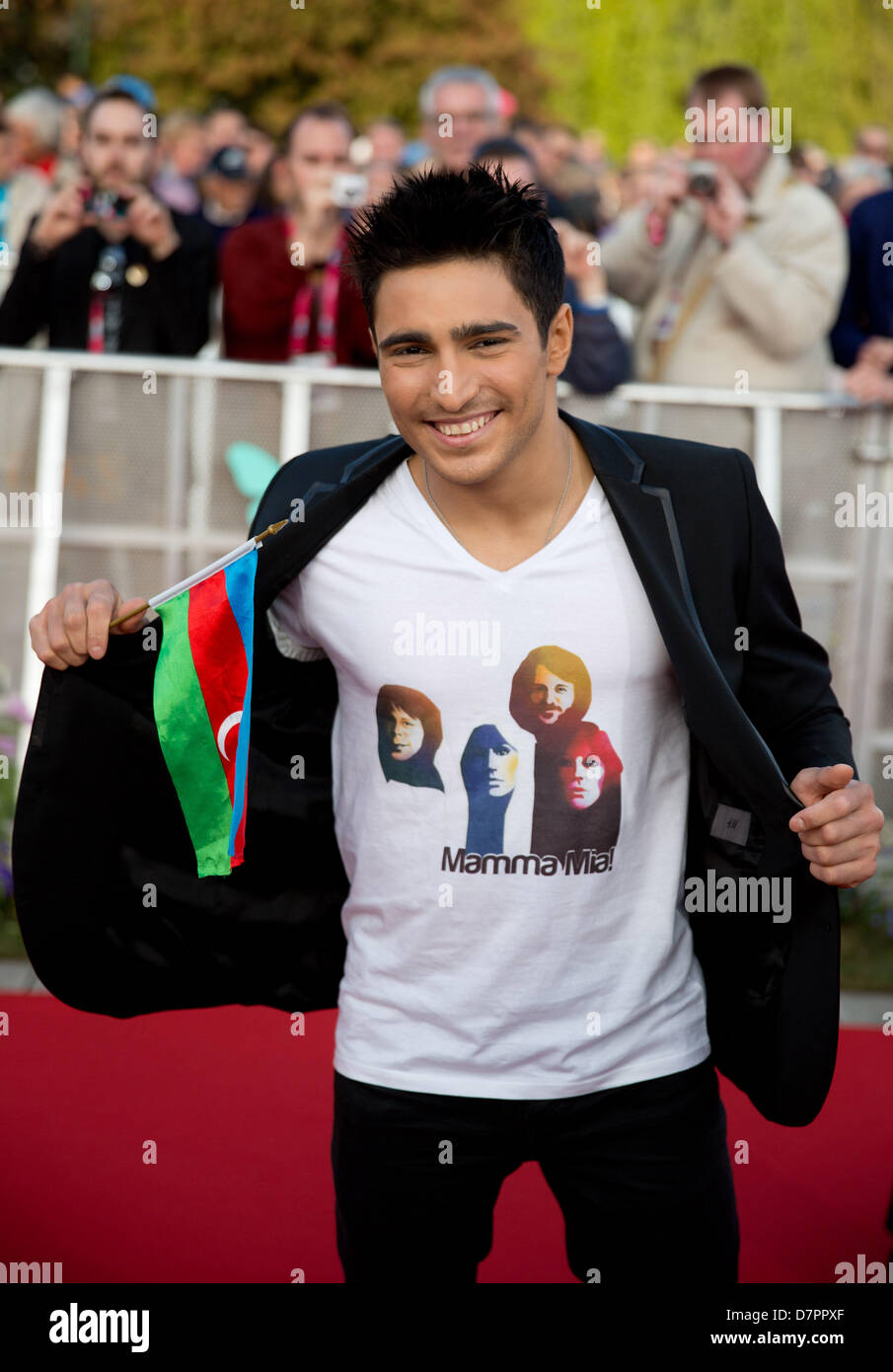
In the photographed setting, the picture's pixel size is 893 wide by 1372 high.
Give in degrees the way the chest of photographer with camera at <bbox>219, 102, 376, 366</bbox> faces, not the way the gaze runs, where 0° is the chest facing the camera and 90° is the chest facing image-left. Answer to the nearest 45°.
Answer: approximately 315°

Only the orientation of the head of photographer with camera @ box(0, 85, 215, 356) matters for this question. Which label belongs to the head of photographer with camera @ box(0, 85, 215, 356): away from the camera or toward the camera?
toward the camera

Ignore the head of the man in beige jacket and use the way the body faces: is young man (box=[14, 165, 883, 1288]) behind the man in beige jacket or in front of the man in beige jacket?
in front

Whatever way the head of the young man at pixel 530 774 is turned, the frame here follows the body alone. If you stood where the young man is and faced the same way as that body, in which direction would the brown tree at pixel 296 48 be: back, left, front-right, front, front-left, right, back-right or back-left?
back

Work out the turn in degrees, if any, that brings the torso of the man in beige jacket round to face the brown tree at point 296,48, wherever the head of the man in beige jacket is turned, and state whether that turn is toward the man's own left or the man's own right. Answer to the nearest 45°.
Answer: approximately 135° to the man's own right

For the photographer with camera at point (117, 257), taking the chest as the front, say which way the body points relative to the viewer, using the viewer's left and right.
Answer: facing the viewer

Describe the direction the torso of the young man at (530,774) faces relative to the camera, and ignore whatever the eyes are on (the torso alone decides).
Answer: toward the camera

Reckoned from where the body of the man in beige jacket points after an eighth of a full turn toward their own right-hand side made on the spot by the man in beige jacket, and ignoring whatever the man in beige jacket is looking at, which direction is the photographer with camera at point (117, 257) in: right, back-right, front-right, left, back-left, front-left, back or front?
front

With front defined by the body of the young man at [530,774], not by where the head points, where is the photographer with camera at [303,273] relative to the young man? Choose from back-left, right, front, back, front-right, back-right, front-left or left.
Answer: back

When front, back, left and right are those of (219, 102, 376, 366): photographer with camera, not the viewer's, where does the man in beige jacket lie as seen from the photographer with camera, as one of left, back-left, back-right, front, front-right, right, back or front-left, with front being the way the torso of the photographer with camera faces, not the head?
front-left

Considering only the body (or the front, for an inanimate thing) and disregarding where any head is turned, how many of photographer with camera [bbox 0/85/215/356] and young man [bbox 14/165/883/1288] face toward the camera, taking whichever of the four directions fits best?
2

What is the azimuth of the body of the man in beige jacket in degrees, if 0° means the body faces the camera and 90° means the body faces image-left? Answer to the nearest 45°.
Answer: approximately 45°

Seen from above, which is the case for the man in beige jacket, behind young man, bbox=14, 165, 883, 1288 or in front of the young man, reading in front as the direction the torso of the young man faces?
behind
